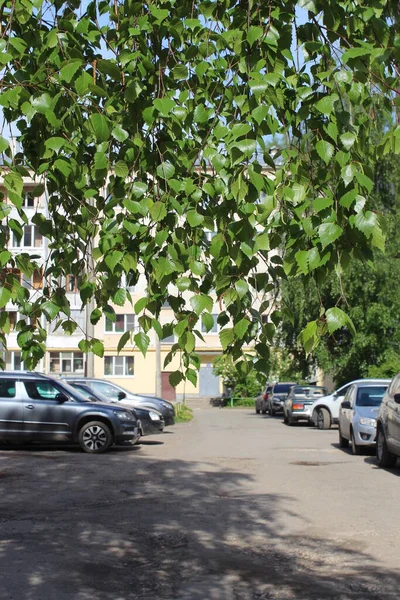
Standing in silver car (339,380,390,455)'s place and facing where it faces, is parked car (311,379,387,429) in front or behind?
behind

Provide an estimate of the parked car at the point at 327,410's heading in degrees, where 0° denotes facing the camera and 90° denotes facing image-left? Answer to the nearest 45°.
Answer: approximately 90°

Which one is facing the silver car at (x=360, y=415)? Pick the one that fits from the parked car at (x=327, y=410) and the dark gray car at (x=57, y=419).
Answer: the dark gray car

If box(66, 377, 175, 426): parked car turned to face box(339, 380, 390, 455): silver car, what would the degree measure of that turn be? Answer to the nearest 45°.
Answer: approximately 45° to its right

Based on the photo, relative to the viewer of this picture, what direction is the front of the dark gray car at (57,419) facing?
facing to the right of the viewer

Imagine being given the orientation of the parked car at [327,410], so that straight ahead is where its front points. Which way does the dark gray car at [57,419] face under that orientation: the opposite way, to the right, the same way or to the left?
the opposite way

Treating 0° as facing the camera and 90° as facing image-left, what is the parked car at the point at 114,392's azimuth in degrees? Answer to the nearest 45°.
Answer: approximately 270°

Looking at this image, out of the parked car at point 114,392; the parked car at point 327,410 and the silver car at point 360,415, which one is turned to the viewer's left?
the parked car at point 327,410

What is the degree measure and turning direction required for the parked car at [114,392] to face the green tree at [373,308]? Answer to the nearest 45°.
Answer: approximately 45° to its left
